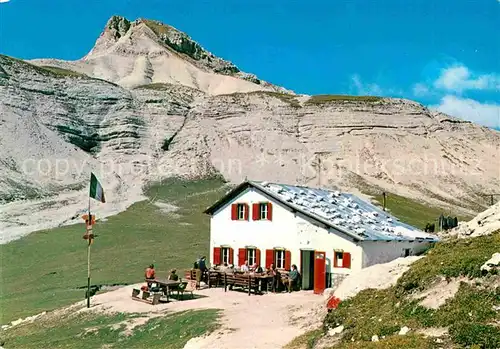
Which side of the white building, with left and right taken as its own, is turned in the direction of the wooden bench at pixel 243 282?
front

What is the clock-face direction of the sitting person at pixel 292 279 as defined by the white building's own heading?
The sitting person is roughly at 11 o'clock from the white building.

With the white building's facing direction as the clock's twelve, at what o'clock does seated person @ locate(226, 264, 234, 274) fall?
The seated person is roughly at 1 o'clock from the white building.

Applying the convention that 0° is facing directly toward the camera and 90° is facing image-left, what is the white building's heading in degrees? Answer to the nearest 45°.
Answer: approximately 45°

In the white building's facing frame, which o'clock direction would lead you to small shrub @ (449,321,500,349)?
The small shrub is roughly at 10 o'clock from the white building.

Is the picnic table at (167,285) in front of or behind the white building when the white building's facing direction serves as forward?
in front

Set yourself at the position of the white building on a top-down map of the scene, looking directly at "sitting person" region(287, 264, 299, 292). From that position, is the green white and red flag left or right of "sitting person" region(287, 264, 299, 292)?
right

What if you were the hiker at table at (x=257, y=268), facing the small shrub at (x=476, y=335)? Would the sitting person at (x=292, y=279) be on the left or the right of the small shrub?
left
